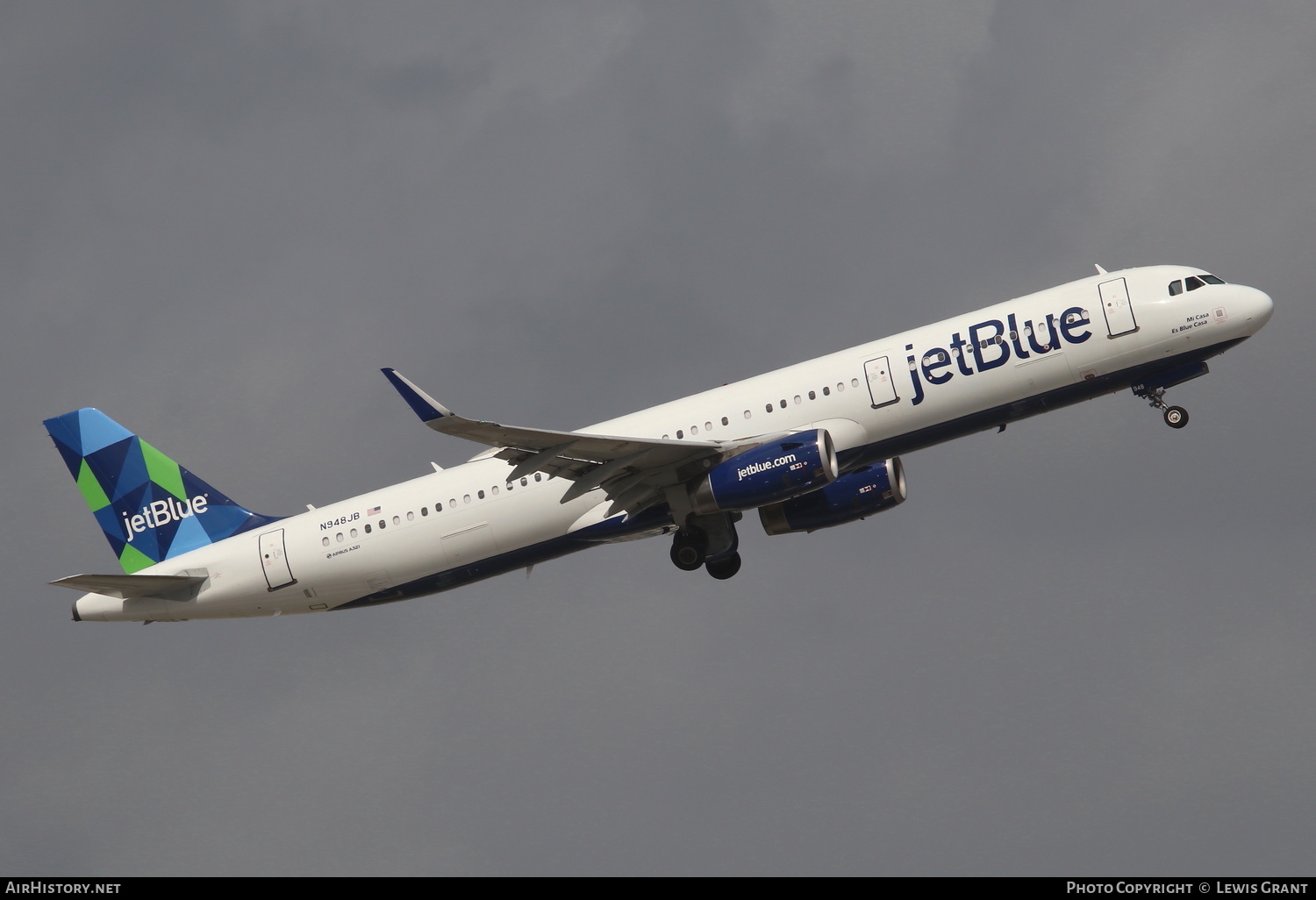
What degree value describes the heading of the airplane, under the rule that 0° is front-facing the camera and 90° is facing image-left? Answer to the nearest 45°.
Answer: approximately 270°
